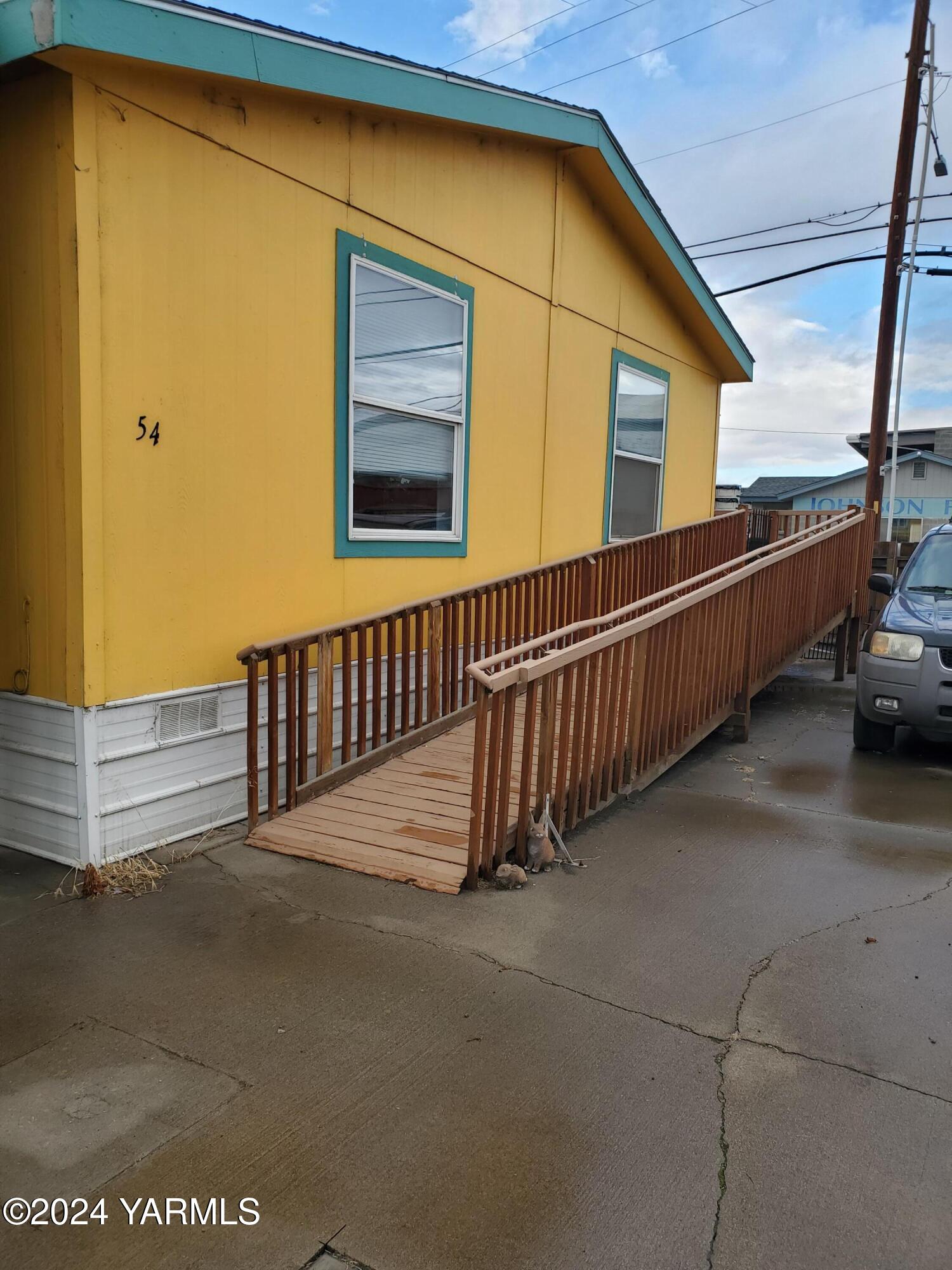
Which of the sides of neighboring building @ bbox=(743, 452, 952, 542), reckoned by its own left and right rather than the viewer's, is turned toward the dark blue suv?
front

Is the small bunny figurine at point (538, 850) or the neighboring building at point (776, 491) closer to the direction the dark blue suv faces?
the small bunny figurine

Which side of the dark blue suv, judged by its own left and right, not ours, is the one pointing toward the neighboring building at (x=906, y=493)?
back

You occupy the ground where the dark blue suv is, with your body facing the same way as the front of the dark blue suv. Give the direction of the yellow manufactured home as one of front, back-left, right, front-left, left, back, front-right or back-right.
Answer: front-right

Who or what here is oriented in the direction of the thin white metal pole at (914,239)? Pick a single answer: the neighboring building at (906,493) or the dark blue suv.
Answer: the neighboring building

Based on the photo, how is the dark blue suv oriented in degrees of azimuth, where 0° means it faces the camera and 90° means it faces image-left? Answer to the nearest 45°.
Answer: approximately 0°

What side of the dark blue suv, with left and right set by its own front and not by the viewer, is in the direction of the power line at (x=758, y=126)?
back

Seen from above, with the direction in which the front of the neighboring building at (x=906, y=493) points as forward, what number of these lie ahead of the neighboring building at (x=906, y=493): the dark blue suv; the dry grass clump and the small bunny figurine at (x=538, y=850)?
3

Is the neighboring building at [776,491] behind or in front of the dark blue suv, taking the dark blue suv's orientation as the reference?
behind

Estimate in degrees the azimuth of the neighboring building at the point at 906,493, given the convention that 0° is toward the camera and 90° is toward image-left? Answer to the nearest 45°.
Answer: approximately 0°

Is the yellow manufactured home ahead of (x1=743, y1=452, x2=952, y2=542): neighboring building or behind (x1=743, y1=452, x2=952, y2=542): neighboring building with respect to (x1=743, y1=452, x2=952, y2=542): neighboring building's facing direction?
ahead

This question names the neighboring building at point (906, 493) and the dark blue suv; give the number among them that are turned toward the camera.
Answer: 2

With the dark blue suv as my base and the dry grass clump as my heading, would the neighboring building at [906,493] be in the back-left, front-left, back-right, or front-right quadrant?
back-right
